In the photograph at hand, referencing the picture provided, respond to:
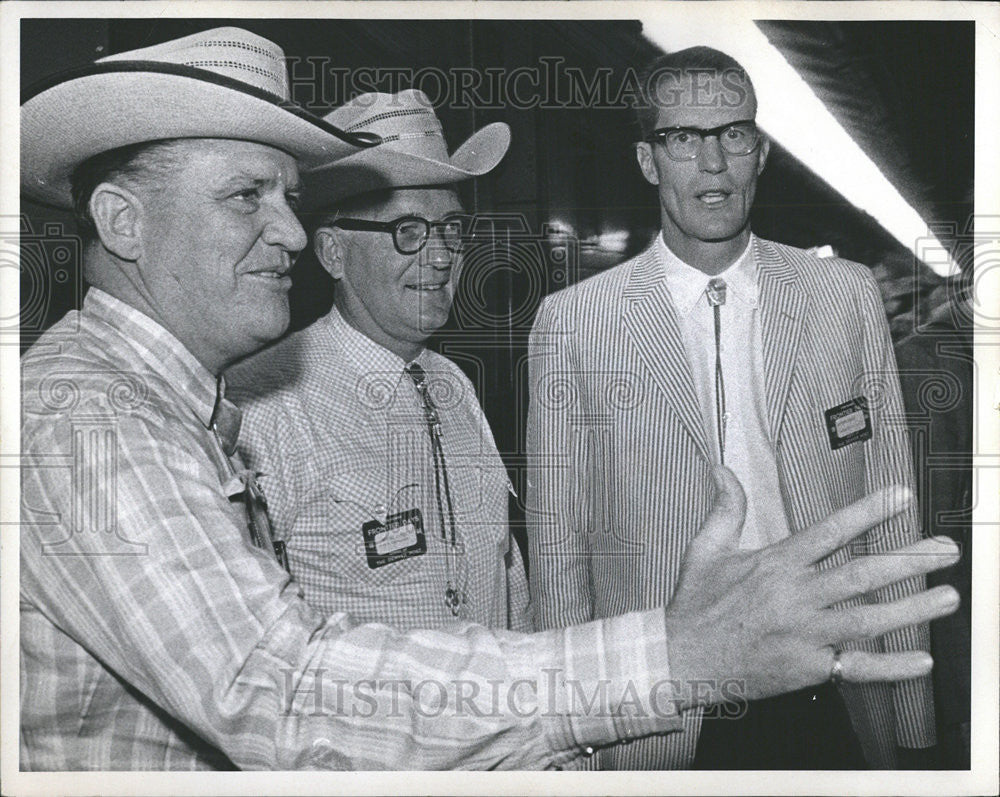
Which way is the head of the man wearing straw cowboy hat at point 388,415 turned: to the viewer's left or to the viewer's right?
to the viewer's right

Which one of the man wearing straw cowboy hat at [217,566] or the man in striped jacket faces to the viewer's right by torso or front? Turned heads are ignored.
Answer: the man wearing straw cowboy hat

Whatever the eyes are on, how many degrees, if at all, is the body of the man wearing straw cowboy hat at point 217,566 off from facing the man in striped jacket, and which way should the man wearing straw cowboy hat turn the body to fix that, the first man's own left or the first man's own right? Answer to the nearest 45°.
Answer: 0° — they already face them

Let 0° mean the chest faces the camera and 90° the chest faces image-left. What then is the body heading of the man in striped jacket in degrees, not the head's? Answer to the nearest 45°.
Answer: approximately 0°

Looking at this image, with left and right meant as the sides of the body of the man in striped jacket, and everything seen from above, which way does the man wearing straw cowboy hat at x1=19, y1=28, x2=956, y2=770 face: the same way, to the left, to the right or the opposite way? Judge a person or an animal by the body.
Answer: to the left

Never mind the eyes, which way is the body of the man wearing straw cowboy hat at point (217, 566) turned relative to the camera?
to the viewer's right

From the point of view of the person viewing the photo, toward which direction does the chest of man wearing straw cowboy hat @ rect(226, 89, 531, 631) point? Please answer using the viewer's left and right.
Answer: facing the viewer and to the right of the viewer

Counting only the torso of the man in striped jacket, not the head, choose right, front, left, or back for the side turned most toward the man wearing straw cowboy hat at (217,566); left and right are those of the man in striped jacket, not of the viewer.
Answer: right

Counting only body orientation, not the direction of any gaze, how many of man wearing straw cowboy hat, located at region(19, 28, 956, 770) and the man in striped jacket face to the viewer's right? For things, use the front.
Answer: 1
